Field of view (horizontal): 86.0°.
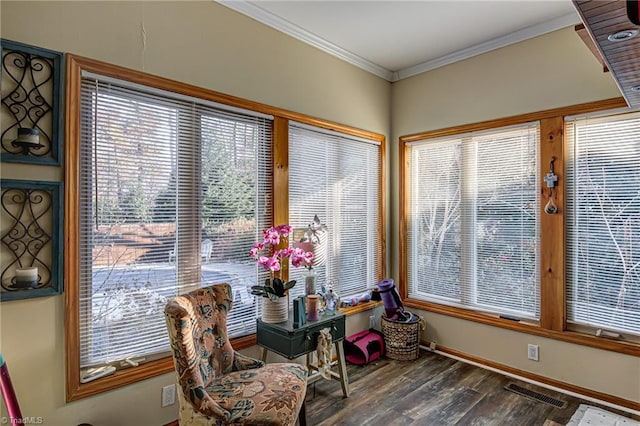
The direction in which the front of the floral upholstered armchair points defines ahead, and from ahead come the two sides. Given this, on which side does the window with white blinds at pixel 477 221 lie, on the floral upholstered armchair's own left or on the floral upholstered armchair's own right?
on the floral upholstered armchair's own left

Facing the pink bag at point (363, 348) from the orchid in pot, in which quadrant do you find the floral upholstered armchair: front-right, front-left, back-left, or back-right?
back-right

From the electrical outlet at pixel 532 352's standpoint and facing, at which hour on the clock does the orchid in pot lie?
The orchid in pot is roughly at 12 o'clock from the electrical outlet.

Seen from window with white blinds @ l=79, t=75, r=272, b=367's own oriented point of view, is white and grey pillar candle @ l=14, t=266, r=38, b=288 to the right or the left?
on its right

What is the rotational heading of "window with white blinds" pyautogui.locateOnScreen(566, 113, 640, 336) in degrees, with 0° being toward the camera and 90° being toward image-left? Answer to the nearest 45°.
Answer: approximately 45°

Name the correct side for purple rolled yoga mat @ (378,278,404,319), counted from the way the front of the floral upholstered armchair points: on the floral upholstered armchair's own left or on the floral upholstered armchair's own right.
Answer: on the floral upholstered armchair's own left

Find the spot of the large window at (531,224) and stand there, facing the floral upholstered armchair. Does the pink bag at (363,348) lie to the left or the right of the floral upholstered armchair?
right
